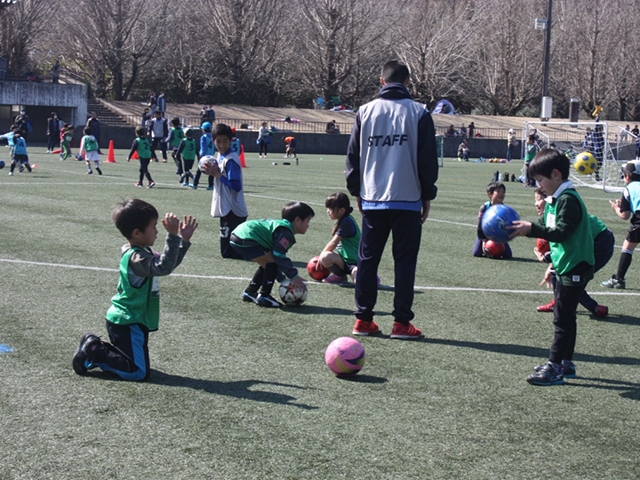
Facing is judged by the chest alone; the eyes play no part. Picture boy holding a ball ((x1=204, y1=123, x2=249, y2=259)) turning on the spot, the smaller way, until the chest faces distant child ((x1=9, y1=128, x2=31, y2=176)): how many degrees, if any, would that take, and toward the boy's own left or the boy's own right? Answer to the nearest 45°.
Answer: approximately 135° to the boy's own right

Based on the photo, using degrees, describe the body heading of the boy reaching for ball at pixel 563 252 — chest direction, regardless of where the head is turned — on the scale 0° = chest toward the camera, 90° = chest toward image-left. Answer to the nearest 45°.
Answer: approximately 90°

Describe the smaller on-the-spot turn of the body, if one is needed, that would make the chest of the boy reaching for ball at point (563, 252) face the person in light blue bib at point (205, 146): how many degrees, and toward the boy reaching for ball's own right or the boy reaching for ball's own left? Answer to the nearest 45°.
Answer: approximately 45° to the boy reaching for ball's own right

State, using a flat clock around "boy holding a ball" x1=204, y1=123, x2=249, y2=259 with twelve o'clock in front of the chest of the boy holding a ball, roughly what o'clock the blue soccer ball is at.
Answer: The blue soccer ball is roughly at 10 o'clock from the boy holding a ball.

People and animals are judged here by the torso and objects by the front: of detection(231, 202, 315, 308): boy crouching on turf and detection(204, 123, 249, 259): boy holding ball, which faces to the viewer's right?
the boy crouching on turf

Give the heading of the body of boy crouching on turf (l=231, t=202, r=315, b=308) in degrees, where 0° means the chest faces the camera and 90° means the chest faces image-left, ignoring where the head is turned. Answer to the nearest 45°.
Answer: approximately 270°

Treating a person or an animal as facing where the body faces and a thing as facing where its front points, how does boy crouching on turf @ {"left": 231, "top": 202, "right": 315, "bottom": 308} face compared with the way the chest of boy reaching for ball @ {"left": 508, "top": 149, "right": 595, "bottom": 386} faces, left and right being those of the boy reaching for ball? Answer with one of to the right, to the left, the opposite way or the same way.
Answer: the opposite way

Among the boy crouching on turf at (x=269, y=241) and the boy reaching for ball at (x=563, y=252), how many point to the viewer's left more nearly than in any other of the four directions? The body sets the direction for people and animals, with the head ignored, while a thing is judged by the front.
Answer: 1

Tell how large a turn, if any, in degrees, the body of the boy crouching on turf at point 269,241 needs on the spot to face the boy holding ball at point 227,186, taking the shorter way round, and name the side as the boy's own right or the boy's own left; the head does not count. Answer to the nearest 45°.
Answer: approximately 90° to the boy's own left

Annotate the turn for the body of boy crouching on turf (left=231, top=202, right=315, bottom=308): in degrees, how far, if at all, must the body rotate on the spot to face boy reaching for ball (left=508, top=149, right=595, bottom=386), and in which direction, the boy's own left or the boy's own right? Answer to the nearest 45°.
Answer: approximately 45° to the boy's own right
